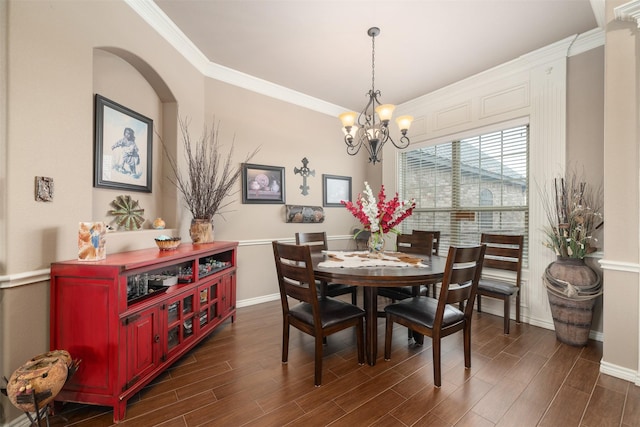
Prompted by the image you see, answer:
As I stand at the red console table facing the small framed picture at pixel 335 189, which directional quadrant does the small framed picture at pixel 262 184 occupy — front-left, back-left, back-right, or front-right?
front-left

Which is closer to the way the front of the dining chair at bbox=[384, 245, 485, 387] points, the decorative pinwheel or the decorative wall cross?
the decorative wall cross

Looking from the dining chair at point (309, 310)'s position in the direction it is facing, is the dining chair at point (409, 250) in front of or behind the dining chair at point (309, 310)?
in front

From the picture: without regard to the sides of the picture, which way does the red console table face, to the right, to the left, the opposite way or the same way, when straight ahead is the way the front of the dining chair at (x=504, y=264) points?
the opposite way

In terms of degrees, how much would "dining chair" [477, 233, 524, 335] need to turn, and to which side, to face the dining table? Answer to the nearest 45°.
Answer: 0° — it already faces it

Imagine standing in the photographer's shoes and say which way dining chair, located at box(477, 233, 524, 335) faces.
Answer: facing the viewer and to the left of the viewer

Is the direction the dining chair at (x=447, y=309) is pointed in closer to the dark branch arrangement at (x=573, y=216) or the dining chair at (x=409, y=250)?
the dining chair

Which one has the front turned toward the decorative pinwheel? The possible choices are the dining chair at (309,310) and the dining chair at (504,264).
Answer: the dining chair at (504,264)

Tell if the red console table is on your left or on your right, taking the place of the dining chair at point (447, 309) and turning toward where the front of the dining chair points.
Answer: on your left

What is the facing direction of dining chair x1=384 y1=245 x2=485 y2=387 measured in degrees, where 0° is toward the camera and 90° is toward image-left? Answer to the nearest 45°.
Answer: approximately 135°

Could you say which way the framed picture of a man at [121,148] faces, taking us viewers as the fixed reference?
facing the viewer and to the right of the viewer

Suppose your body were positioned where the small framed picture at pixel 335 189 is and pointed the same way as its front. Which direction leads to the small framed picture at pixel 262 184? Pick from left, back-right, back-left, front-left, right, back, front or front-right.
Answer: right

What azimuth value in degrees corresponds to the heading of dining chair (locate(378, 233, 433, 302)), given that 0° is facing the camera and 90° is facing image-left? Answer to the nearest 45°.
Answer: approximately 45°

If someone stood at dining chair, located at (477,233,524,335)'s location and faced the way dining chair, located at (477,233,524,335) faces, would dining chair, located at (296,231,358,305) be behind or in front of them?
in front
